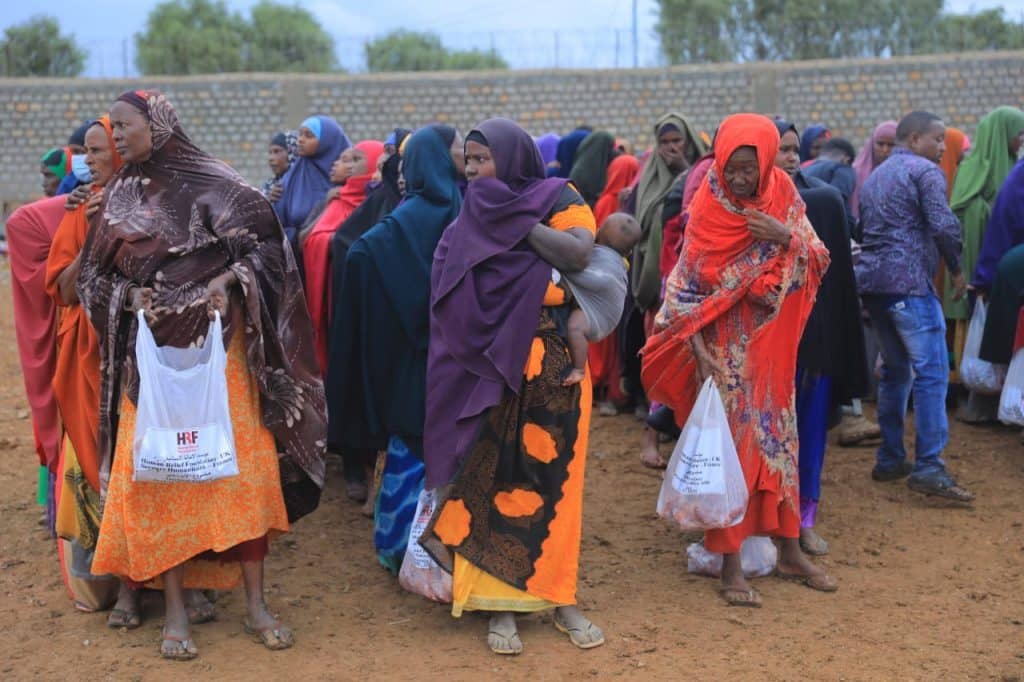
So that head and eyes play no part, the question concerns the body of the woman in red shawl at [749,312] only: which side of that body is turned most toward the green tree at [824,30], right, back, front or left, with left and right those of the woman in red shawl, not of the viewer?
back

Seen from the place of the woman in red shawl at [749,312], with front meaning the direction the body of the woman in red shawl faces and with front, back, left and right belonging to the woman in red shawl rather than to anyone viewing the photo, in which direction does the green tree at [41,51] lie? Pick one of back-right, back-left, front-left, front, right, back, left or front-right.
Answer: back-right

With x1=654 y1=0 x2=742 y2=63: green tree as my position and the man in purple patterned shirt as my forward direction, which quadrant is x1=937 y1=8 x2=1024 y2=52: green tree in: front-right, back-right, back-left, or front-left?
back-left

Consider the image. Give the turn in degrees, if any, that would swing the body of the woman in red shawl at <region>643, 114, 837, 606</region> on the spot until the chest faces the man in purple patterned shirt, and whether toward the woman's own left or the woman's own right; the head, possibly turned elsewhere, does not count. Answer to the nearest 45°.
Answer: approximately 135° to the woman's own left

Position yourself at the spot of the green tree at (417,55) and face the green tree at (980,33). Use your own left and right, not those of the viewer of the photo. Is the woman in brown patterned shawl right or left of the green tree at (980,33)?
right

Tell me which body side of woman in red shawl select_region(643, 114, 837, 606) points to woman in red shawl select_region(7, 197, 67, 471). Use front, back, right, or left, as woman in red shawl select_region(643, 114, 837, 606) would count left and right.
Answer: right
